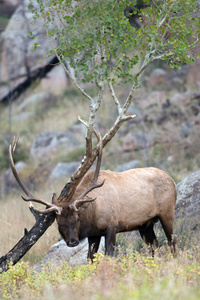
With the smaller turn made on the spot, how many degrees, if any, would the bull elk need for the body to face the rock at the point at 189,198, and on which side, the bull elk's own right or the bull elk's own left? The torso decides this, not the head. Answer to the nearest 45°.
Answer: approximately 180°

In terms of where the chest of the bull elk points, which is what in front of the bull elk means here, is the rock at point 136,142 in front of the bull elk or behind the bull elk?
behind

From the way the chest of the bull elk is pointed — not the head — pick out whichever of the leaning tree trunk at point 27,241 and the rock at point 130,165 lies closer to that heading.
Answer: the leaning tree trunk

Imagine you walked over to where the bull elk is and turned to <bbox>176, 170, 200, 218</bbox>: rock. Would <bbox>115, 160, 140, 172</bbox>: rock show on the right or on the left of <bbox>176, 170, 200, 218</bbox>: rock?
left

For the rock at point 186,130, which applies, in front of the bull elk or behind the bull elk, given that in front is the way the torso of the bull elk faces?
behind

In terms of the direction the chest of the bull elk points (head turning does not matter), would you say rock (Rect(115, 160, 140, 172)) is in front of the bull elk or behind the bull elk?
behind

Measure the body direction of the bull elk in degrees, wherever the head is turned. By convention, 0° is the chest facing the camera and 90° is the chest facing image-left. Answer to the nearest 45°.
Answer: approximately 45°
